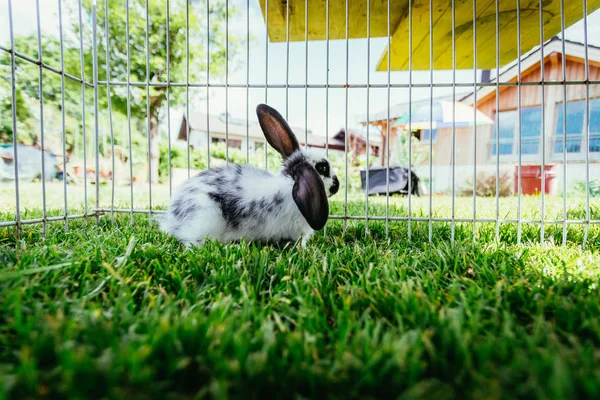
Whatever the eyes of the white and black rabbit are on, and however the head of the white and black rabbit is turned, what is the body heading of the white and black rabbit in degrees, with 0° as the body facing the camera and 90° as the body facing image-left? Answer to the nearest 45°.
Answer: approximately 270°

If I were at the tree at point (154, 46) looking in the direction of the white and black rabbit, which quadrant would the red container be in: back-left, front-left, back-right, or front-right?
front-left

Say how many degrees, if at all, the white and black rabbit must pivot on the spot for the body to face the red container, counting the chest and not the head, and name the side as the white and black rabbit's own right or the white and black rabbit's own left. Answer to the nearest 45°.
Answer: approximately 45° to the white and black rabbit's own left

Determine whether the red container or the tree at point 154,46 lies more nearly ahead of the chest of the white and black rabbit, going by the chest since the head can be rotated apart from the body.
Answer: the red container

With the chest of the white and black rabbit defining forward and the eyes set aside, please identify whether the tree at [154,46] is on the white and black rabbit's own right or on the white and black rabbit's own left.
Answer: on the white and black rabbit's own left
